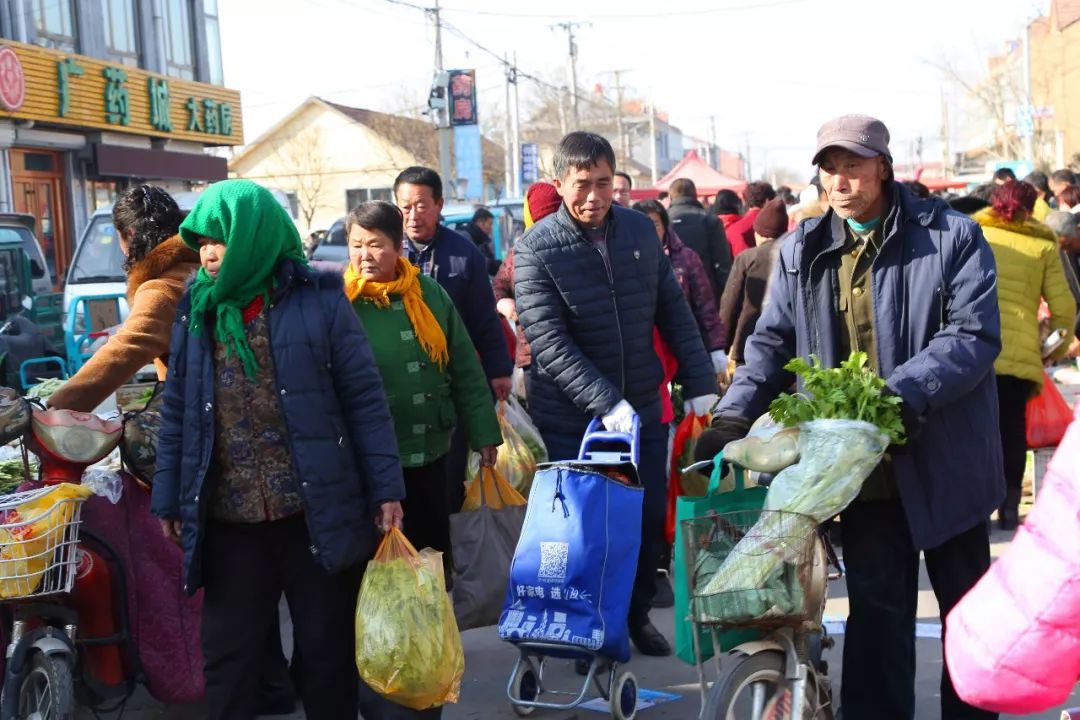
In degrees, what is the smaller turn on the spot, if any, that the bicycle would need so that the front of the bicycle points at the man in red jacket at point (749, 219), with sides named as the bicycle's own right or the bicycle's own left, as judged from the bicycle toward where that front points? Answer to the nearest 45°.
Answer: approximately 135° to the bicycle's own right

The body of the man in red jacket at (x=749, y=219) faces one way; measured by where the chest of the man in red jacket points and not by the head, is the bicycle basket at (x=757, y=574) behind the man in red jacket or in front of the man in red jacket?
behind

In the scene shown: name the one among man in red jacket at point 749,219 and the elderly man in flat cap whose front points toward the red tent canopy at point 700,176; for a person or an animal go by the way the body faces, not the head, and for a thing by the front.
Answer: the man in red jacket

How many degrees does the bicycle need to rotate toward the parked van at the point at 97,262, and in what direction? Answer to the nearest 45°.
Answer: approximately 90° to its right

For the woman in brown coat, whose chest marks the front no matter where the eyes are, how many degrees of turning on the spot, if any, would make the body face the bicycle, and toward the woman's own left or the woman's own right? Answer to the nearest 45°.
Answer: approximately 180°

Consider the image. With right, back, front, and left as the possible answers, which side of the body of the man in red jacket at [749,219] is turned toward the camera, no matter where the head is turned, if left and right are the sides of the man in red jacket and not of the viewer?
back

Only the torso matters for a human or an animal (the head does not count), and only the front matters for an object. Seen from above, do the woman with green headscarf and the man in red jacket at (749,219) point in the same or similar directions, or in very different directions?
very different directions
